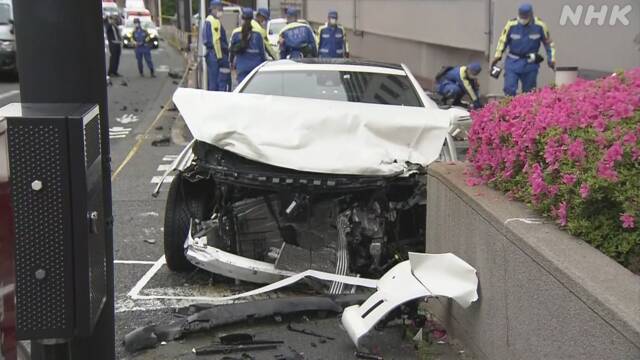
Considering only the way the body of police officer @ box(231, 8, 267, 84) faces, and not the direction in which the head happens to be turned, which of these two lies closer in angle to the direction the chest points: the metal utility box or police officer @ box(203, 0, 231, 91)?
the police officer

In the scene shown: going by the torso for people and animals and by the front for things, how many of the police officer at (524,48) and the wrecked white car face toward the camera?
2

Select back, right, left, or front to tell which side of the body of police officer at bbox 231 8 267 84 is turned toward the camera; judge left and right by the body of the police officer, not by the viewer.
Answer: back

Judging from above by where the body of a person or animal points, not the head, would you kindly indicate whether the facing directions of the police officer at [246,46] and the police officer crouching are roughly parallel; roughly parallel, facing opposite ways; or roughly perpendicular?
roughly perpendicular

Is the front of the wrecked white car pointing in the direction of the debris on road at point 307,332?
yes

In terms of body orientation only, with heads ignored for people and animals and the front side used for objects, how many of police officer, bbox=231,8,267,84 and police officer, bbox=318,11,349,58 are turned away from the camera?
1
